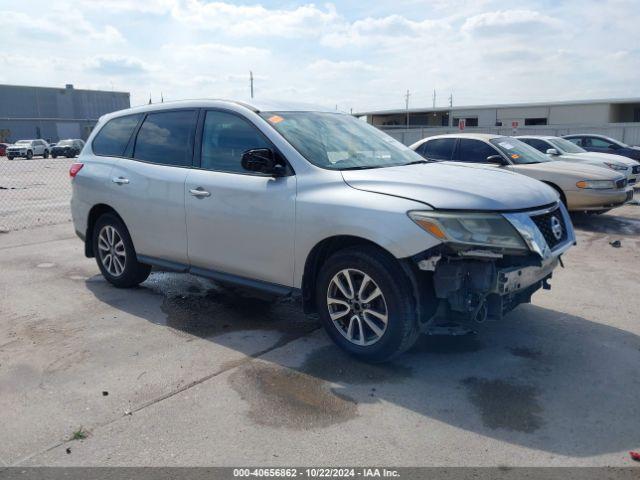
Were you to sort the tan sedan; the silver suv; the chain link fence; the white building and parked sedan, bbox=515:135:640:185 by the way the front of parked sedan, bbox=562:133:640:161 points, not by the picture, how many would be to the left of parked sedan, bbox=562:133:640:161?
1

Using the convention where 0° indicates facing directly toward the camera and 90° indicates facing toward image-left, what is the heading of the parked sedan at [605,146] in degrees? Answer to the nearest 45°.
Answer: approximately 270°

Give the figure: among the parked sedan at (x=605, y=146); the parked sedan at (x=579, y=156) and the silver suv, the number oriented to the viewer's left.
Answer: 0

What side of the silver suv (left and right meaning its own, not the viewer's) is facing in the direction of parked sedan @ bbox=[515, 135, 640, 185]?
left

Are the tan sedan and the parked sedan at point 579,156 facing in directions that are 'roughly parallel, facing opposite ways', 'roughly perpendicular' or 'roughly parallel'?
roughly parallel

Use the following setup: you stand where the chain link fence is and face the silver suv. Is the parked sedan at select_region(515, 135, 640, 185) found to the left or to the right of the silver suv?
left

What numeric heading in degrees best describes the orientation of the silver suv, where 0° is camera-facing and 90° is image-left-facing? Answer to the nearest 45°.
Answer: approximately 315°

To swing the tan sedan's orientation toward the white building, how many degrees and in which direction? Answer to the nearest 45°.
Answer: approximately 135° to its left

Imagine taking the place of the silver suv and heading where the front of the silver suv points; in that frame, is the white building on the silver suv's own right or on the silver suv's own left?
on the silver suv's own left

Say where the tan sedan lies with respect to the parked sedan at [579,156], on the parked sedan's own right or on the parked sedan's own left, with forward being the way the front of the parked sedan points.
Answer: on the parked sedan's own right

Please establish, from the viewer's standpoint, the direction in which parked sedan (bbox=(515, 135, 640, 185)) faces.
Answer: facing the viewer and to the right of the viewer

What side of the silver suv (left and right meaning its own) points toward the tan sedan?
left

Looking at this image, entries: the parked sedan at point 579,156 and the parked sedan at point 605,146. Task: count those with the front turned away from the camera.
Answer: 0

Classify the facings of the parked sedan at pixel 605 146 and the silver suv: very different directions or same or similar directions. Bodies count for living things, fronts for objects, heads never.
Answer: same or similar directions

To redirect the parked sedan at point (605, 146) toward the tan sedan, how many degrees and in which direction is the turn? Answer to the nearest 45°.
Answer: approximately 90° to its right

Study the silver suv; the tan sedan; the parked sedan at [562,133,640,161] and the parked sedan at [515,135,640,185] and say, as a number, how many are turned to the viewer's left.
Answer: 0

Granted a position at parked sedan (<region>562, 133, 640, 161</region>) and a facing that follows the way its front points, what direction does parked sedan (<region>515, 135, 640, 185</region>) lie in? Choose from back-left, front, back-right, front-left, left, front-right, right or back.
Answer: right
